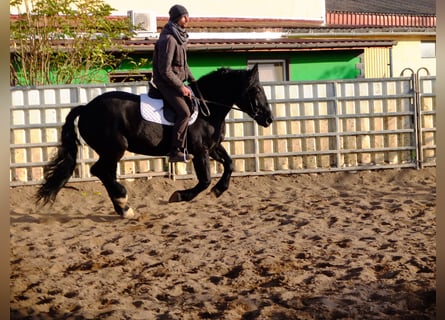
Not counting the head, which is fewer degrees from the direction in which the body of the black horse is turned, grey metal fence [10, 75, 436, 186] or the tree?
the grey metal fence

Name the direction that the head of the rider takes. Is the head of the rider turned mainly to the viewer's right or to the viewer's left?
to the viewer's right

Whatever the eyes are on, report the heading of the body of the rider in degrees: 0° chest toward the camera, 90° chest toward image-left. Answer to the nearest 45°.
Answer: approximately 270°

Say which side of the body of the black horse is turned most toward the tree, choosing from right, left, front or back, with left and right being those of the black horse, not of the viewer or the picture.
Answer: left

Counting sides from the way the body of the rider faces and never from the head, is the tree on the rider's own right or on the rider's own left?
on the rider's own left

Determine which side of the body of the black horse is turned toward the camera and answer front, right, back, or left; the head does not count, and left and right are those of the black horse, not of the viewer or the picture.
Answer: right
